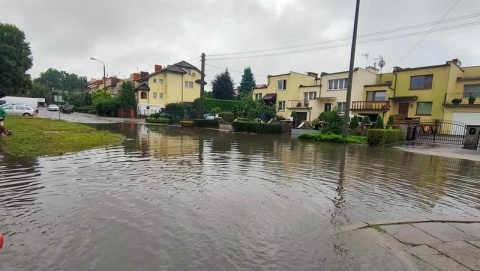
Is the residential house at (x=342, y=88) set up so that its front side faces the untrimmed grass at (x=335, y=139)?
yes

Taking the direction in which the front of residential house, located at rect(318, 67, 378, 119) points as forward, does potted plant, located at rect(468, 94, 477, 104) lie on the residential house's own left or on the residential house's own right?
on the residential house's own left

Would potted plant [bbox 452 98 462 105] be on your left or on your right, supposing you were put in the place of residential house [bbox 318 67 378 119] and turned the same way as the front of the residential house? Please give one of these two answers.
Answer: on your left

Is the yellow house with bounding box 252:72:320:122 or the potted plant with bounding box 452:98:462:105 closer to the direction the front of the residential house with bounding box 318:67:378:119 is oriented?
the potted plant

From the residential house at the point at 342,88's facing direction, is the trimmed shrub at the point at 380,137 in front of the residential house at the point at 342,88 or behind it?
in front

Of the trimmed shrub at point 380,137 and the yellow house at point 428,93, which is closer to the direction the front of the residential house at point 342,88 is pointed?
the trimmed shrub

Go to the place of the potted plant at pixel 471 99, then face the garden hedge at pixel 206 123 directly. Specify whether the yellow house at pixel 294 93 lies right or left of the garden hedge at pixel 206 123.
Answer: right

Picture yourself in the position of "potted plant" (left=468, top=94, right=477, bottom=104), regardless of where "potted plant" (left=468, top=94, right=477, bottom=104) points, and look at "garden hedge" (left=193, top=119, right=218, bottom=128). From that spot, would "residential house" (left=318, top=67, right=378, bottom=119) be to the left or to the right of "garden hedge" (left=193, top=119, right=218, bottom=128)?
right

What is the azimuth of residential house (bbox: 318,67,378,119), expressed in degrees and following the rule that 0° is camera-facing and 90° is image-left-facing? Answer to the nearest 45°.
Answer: approximately 0°

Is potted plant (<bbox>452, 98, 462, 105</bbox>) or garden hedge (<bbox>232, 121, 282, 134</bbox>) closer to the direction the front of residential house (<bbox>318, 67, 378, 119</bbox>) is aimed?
the garden hedge

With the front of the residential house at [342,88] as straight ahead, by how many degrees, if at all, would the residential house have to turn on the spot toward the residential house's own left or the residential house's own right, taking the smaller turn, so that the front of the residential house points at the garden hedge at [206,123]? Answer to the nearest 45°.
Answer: approximately 45° to the residential house's own right
